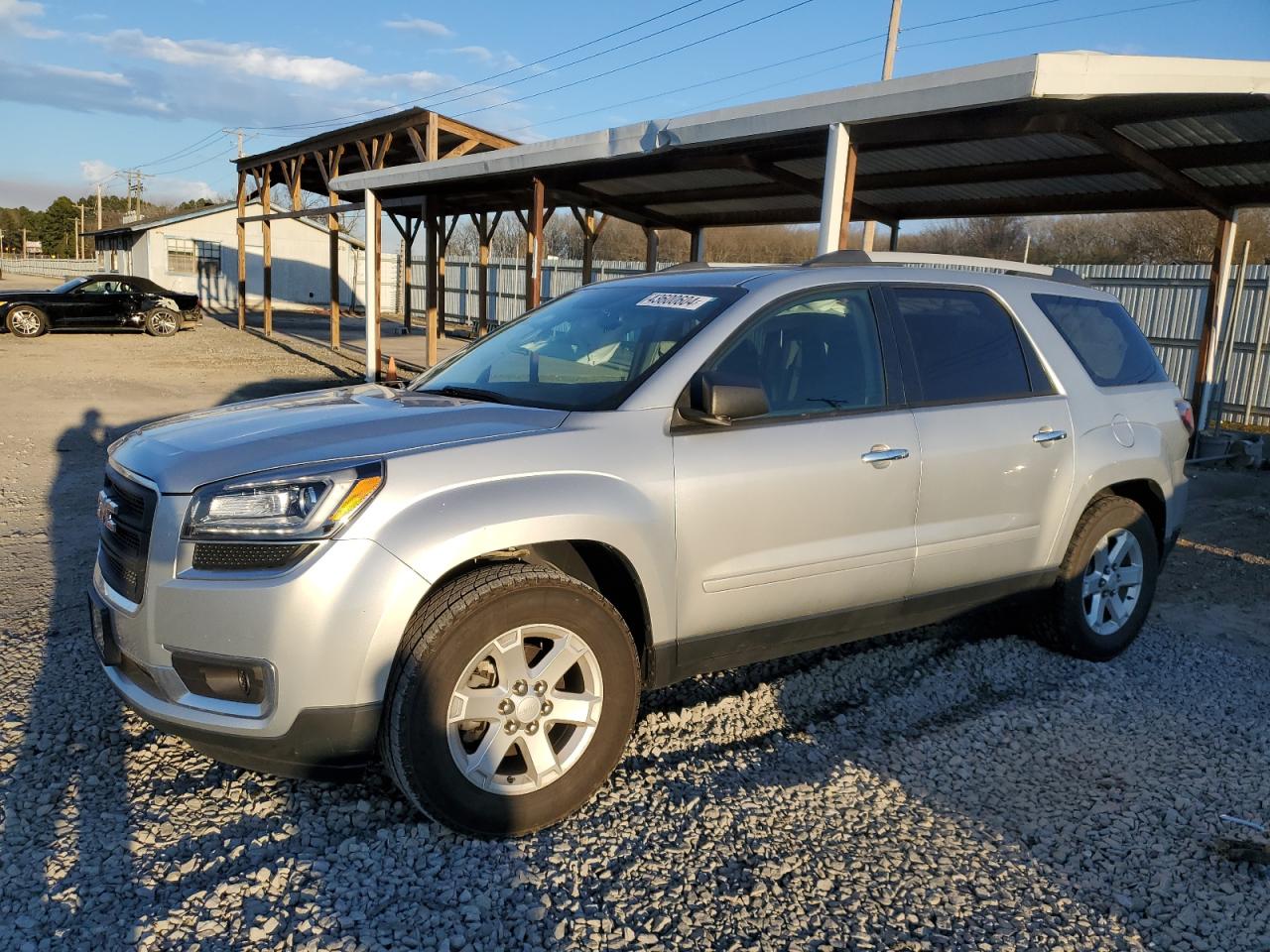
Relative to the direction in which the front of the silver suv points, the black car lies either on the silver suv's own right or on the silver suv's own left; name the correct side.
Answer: on the silver suv's own right

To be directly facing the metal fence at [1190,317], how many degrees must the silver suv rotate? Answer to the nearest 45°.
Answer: approximately 180°

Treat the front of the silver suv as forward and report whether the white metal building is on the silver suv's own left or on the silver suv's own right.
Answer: on the silver suv's own right

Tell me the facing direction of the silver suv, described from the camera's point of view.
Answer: facing the viewer and to the left of the viewer

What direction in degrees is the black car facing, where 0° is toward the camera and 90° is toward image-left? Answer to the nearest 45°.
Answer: approximately 90°

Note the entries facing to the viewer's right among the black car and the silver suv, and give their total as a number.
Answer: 0

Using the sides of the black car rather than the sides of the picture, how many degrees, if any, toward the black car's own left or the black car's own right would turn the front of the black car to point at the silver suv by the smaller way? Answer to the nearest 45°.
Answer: approximately 90° to the black car's own left

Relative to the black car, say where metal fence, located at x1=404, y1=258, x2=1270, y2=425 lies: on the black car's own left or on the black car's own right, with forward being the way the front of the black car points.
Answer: on the black car's own left
